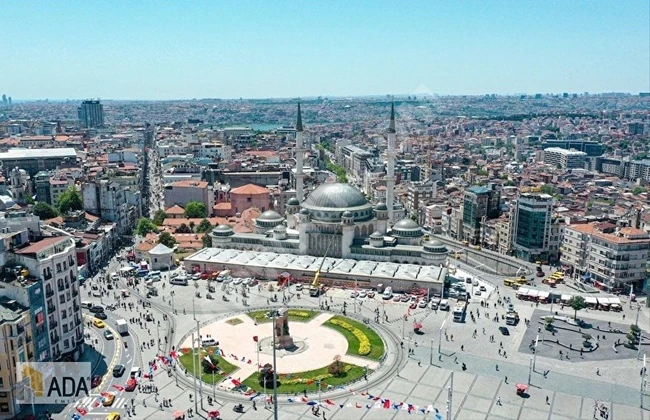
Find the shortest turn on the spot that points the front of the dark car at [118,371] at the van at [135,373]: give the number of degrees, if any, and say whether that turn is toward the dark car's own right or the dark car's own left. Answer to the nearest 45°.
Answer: approximately 135° to the dark car's own left

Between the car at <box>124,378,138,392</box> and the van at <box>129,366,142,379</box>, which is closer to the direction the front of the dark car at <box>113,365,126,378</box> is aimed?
the car

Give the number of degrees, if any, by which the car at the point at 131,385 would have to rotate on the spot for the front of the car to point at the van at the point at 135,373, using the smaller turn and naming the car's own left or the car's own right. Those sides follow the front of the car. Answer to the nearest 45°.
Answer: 0° — it already faces it
